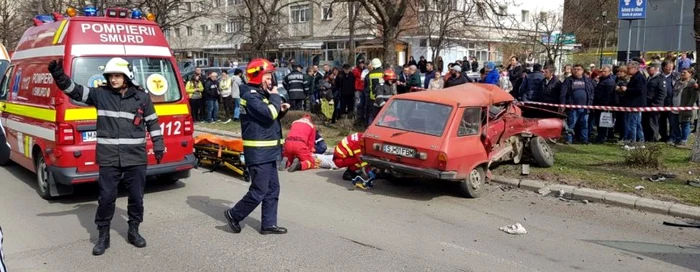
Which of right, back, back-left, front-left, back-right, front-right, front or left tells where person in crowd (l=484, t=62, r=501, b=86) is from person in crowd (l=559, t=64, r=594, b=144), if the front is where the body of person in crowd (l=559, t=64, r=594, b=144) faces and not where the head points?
back-right

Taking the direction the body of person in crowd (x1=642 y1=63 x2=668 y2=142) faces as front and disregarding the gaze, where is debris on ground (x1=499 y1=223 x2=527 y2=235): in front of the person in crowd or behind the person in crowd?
in front

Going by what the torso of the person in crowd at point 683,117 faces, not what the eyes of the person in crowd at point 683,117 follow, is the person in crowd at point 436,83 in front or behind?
in front

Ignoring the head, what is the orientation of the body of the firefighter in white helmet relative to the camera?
toward the camera

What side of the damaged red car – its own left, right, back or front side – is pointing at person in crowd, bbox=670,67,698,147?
front

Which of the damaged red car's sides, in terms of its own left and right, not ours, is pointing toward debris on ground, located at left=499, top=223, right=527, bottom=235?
right

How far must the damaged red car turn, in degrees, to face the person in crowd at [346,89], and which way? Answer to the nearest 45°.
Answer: approximately 45° to its left

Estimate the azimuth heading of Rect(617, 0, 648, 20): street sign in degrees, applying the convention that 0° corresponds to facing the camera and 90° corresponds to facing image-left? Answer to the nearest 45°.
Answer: approximately 0°

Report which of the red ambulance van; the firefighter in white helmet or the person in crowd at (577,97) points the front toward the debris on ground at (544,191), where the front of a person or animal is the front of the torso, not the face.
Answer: the person in crowd

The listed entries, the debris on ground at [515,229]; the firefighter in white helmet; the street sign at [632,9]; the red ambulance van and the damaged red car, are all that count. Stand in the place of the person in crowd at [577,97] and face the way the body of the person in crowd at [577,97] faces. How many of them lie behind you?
1

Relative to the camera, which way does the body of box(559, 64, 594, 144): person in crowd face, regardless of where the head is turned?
toward the camera
